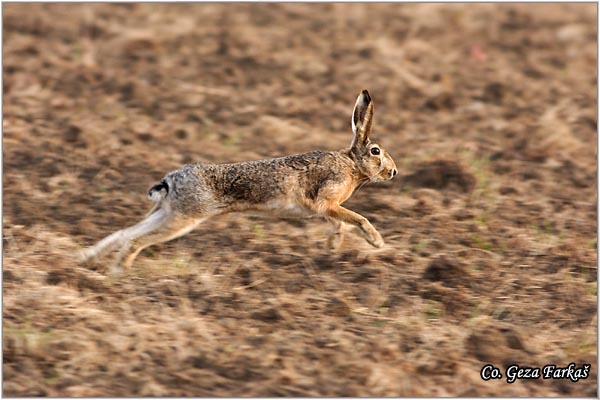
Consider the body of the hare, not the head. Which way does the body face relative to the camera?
to the viewer's right
